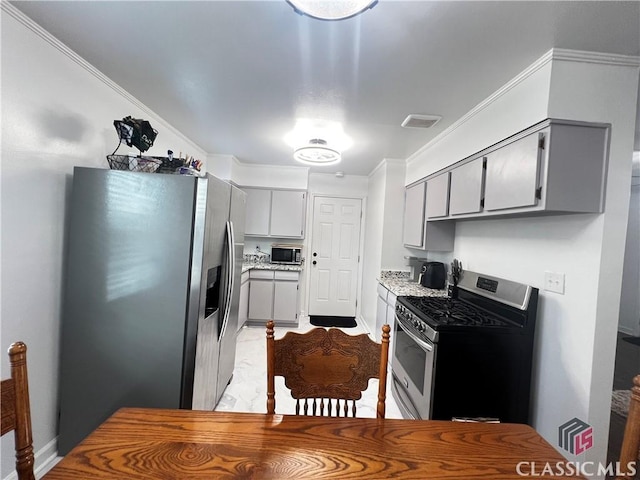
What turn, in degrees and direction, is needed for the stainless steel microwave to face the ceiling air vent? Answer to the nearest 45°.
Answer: approximately 45° to its left

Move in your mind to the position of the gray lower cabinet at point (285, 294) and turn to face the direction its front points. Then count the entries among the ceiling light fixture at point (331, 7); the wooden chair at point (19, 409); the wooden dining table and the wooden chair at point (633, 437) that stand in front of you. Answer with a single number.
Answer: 4

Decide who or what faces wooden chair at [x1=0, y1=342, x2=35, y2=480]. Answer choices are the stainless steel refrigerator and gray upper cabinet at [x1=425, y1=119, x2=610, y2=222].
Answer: the gray upper cabinet

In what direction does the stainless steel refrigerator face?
to the viewer's right

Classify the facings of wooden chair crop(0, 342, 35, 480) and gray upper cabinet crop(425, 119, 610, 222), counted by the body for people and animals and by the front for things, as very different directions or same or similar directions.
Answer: very different directions

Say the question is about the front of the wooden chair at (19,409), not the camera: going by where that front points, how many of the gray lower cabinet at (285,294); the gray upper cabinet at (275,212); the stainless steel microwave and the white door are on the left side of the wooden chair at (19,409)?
4

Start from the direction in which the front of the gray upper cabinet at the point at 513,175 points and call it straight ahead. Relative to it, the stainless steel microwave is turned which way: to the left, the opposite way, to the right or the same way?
to the left

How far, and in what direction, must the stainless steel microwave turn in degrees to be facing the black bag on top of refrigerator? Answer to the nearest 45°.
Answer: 0° — it already faces it

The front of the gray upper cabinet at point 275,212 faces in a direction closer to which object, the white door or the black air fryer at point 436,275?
the black air fryer

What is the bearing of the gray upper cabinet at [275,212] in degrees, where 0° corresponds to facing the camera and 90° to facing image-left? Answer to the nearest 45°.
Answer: approximately 0°

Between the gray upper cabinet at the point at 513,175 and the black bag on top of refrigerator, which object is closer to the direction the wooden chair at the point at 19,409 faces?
the gray upper cabinet
